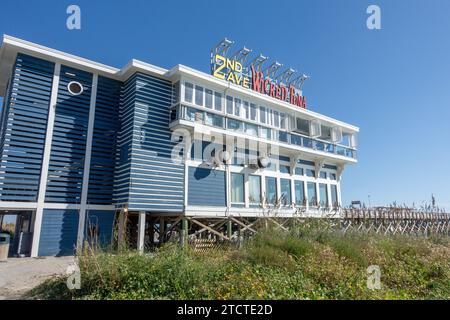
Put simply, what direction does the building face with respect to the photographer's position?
facing the viewer and to the right of the viewer
